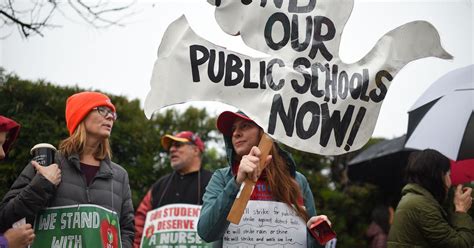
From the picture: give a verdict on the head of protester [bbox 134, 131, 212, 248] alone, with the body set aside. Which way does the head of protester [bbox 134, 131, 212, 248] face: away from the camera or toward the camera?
toward the camera

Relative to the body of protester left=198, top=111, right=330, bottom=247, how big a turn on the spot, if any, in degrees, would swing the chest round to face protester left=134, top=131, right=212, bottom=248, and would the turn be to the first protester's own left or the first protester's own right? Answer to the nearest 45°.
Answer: approximately 180°

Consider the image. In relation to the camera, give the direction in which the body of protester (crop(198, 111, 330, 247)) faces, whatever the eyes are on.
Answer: toward the camera

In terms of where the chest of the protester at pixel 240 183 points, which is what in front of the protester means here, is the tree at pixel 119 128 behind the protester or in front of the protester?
behind

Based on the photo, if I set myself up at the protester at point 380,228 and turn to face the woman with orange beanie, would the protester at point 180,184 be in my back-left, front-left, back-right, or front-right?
front-right

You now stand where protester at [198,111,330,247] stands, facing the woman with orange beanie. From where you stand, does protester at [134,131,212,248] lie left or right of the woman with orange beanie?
right

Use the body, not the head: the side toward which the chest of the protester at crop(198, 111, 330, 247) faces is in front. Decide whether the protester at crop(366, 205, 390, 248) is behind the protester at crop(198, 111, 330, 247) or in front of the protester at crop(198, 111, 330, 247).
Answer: behind

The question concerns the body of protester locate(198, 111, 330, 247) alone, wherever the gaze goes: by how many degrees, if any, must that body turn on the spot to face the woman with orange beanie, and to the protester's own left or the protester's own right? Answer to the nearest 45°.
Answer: approximately 90° to the protester's own right

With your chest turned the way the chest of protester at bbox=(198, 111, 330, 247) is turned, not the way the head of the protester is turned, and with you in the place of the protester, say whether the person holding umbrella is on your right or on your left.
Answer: on your left
